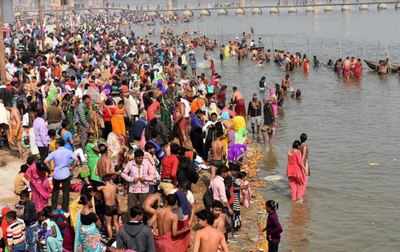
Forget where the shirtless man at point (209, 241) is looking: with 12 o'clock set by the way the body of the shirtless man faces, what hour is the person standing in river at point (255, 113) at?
The person standing in river is roughly at 12 o'clock from the shirtless man.

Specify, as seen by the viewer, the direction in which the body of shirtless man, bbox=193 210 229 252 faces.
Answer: away from the camera

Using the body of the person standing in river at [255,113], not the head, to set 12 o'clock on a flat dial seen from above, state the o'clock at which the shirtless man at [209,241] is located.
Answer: The shirtless man is roughly at 12 o'clock from the person standing in river.

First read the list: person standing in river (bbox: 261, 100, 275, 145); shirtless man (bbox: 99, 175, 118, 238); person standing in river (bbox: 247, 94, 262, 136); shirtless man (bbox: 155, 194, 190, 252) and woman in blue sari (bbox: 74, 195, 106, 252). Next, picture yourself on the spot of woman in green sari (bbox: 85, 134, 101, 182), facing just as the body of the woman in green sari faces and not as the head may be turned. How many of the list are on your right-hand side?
3

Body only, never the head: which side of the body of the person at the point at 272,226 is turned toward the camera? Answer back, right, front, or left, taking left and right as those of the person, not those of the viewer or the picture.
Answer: left
